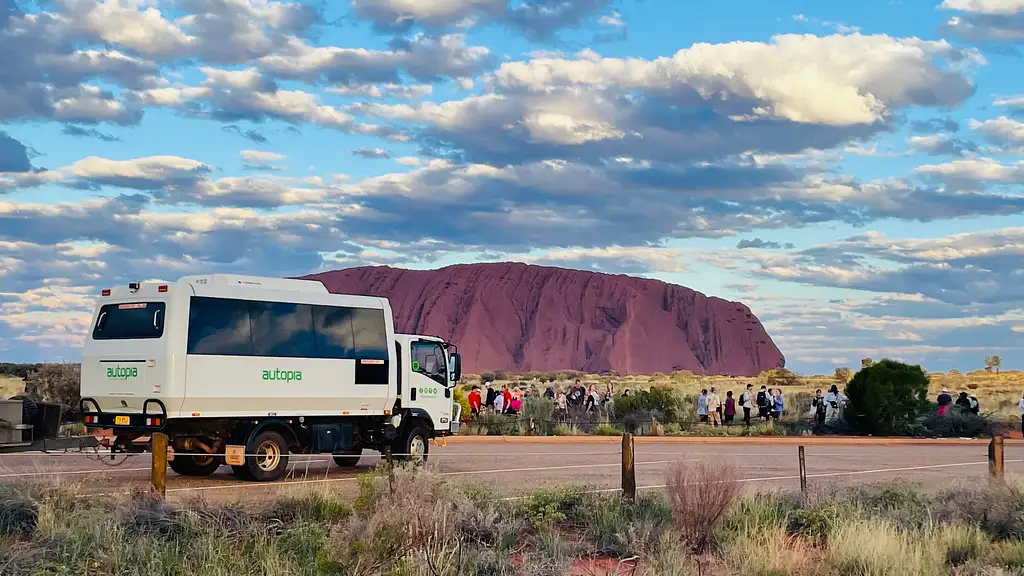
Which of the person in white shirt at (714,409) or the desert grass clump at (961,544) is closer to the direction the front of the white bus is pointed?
the person in white shirt

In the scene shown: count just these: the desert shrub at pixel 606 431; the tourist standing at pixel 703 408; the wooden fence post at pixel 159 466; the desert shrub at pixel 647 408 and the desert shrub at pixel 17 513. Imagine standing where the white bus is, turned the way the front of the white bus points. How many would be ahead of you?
3

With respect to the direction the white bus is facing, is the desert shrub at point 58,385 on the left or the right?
on its left

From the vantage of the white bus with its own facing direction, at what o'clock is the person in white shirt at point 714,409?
The person in white shirt is roughly at 12 o'clock from the white bus.

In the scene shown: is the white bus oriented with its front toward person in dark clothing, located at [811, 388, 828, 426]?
yes

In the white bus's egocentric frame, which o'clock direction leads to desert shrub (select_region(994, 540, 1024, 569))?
The desert shrub is roughly at 3 o'clock from the white bus.

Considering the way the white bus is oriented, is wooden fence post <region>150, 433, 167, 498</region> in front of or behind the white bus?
behind

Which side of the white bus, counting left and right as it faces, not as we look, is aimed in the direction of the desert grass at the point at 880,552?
right

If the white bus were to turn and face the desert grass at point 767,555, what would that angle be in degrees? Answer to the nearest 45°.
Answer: approximately 90° to its right

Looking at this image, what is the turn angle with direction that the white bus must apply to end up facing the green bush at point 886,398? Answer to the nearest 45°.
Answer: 0° — it already faces it

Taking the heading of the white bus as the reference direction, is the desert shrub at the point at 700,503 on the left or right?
on its right

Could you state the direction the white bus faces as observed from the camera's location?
facing away from the viewer and to the right of the viewer

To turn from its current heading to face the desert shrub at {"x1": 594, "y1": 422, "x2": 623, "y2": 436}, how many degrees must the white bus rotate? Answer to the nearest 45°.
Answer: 0° — it already faces it

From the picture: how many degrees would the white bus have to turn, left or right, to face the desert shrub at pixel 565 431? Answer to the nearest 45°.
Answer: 0° — it already faces it
